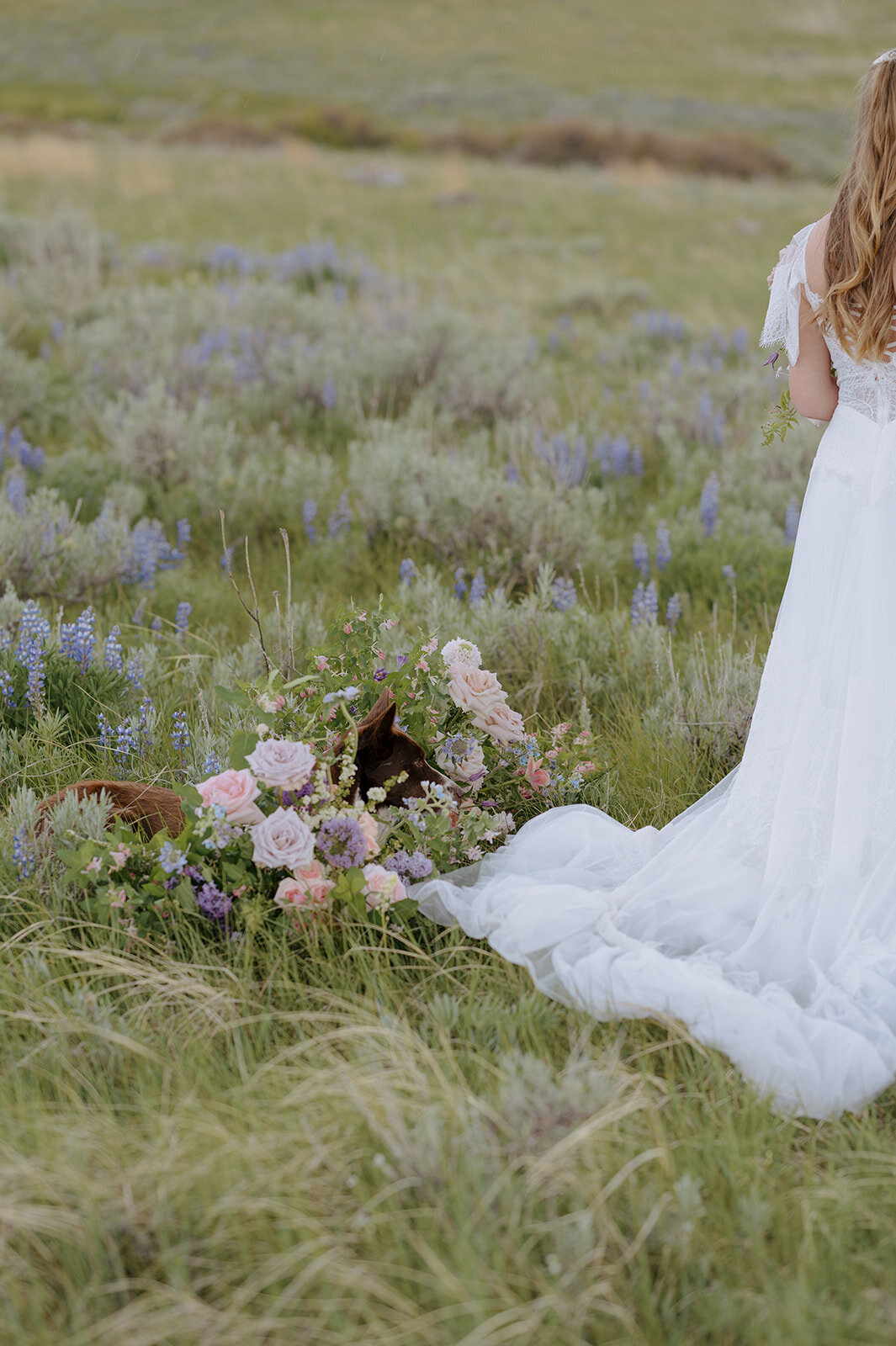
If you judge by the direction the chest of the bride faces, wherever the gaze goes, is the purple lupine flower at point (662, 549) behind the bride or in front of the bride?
in front

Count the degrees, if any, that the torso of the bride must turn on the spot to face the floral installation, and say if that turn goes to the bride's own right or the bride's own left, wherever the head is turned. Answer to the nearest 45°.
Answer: approximately 90° to the bride's own left

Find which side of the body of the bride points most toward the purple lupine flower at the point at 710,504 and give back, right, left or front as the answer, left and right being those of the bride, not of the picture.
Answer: front

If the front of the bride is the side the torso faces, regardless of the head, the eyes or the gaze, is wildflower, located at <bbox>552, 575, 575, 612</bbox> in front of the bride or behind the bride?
in front

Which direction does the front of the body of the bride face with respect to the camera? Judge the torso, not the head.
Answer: away from the camera

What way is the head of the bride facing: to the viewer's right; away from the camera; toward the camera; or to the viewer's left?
away from the camera

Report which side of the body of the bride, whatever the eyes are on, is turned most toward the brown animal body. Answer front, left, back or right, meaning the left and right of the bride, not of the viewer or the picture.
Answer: left
